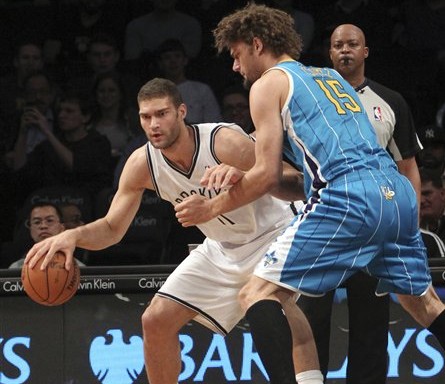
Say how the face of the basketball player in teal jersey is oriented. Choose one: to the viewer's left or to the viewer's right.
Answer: to the viewer's left

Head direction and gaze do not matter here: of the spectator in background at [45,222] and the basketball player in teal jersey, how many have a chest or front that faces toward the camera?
1

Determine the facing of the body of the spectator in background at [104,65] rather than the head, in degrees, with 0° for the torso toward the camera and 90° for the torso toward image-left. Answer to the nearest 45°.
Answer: approximately 0°

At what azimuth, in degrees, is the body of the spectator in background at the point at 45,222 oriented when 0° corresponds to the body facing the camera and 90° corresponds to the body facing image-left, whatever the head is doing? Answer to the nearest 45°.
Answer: approximately 0°

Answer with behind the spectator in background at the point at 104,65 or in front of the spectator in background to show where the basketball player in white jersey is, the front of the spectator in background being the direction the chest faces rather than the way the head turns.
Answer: in front

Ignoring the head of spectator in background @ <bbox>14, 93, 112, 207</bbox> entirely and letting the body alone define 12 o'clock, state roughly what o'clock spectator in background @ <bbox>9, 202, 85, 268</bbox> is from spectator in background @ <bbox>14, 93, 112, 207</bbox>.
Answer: spectator in background @ <bbox>9, 202, 85, 268</bbox> is roughly at 11 o'clock from spectator in background @ <bbox>14, 93, 112, 207</bbox>.

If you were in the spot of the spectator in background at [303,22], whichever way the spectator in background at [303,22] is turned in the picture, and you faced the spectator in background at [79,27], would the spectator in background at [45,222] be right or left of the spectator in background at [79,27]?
left
